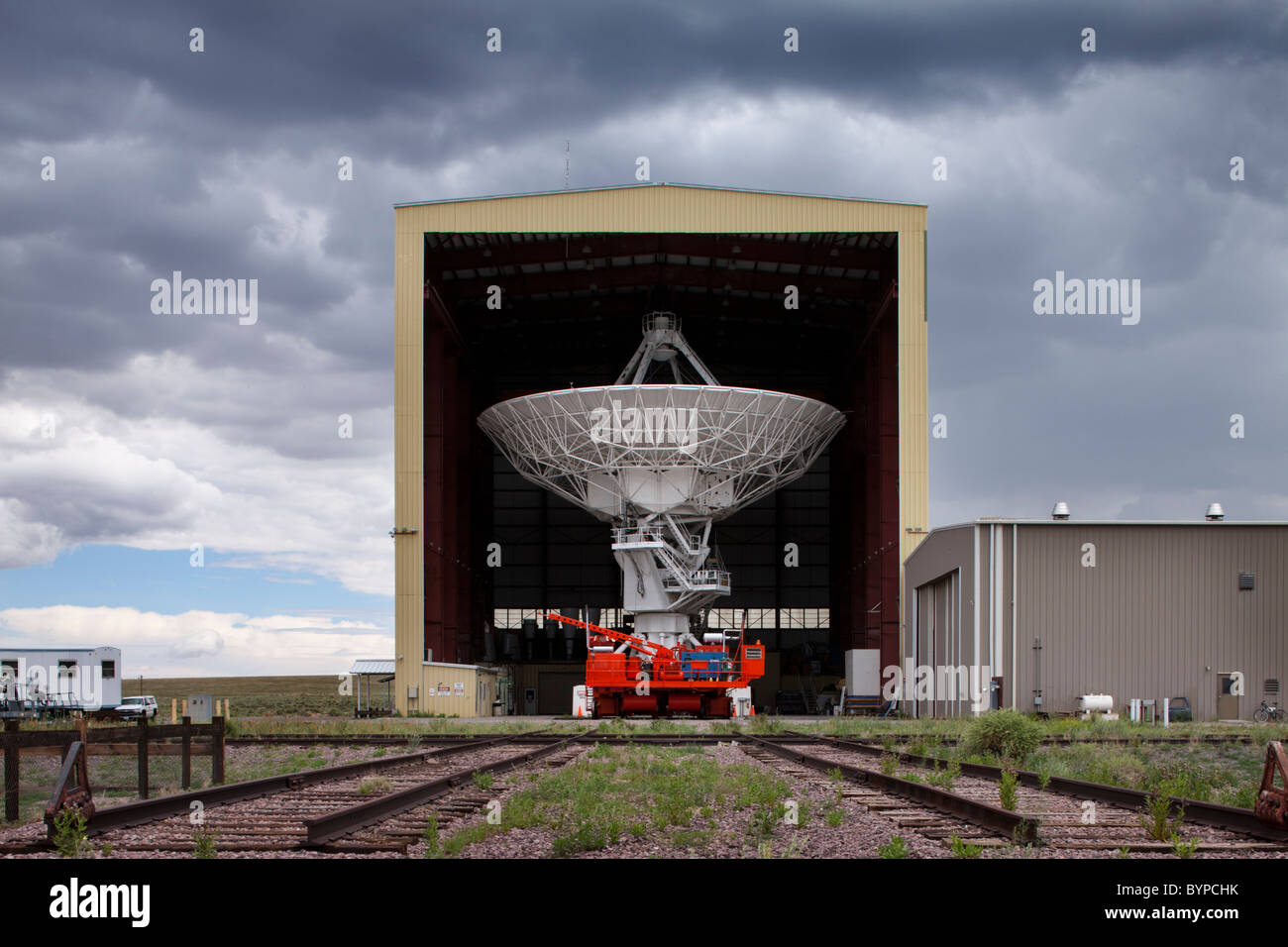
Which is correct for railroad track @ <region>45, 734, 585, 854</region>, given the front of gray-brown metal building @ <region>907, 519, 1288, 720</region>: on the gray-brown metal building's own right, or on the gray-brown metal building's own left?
on the gray-brown metal building's own left

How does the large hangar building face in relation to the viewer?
toward the camera

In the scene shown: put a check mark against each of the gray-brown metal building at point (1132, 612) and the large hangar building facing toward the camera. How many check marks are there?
1

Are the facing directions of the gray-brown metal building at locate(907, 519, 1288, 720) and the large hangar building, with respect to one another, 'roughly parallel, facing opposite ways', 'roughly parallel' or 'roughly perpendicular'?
roughly perpendicular

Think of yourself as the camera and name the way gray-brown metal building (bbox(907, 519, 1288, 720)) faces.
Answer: facing to the left of the viewer

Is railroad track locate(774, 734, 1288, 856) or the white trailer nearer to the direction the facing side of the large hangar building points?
the railroad track

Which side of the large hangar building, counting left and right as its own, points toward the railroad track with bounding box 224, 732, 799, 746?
front

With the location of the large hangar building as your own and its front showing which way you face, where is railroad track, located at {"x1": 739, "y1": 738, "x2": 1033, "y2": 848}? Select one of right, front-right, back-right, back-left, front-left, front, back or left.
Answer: front

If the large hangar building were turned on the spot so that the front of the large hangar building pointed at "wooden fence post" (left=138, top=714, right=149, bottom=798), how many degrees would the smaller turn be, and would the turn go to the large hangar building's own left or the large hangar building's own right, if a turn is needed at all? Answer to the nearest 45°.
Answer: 0° — it already faces it

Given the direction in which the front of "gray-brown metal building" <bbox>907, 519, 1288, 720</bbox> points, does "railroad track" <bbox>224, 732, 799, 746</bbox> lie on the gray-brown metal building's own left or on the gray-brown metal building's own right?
on the gray-brown metal building's own left

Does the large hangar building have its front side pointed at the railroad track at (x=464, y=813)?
yes

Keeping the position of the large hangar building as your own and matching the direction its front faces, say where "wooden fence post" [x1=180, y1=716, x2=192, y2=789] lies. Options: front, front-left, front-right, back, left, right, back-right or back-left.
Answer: front
